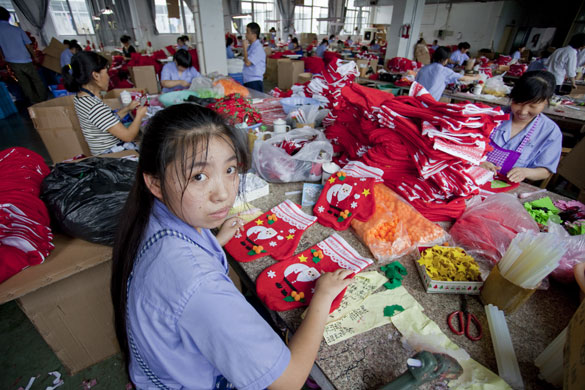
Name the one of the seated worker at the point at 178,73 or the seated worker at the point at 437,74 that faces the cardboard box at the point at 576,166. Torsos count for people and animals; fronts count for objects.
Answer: the seated worker at the point at 178,73

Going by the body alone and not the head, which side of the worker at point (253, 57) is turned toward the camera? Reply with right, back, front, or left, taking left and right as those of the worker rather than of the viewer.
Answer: left

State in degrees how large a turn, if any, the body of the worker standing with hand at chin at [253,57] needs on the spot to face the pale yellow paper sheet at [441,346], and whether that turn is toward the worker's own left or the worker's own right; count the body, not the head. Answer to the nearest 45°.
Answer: approximately 90° to the worker's own left

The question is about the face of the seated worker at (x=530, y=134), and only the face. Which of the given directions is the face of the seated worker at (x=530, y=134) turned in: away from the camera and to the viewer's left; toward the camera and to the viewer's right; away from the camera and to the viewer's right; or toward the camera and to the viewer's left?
toward the camera and to the viewer's left

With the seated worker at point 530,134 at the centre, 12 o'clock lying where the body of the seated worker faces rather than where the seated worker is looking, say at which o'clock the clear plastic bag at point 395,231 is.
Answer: The clear plastic bag is roughly at 11 o'clock from the seated worker.

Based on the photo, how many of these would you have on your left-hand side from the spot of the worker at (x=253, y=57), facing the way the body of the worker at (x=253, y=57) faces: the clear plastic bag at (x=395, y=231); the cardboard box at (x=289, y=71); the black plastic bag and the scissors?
3

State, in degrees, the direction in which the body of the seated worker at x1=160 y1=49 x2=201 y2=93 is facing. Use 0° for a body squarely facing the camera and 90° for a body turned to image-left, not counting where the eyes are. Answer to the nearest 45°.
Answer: approximately 315°

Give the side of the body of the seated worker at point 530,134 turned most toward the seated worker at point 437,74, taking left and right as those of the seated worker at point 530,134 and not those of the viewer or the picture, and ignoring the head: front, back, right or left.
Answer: right

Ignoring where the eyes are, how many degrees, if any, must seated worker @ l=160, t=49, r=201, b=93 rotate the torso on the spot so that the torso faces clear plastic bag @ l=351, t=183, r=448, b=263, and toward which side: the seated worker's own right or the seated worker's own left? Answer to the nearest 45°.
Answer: approximately 45° to the seated worker's own right
